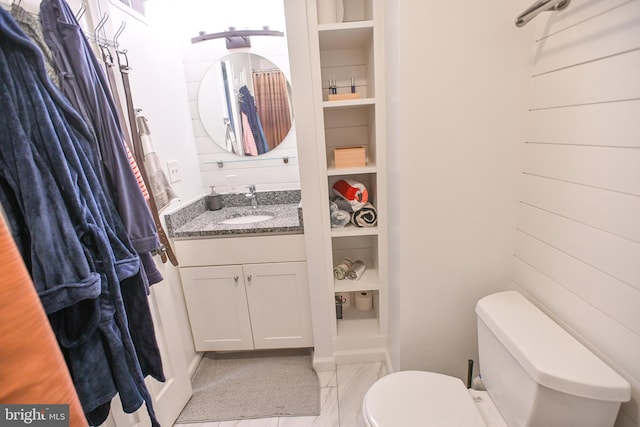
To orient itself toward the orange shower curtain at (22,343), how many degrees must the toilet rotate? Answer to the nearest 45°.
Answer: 0° — it already faces it

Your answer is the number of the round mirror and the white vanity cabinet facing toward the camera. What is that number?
2

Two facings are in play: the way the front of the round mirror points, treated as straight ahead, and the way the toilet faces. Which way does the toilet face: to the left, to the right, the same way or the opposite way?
to the right

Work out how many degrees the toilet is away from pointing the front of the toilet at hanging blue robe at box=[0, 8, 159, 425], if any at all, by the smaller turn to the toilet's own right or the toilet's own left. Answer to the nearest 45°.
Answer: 0° — it already faces it

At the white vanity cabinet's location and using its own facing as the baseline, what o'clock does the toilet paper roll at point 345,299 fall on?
The toilet paper roll is roughly at 9 o'clock from the white vanity cabinet.

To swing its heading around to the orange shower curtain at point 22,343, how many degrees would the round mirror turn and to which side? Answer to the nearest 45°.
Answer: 0° — it already faces it

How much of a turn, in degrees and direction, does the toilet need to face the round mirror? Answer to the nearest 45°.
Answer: approximately 45° to its right

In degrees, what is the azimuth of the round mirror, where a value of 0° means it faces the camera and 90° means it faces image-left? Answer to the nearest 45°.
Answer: approximately 0°

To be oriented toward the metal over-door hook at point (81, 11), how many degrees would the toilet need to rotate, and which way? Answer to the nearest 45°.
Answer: approximately 45° to its right
